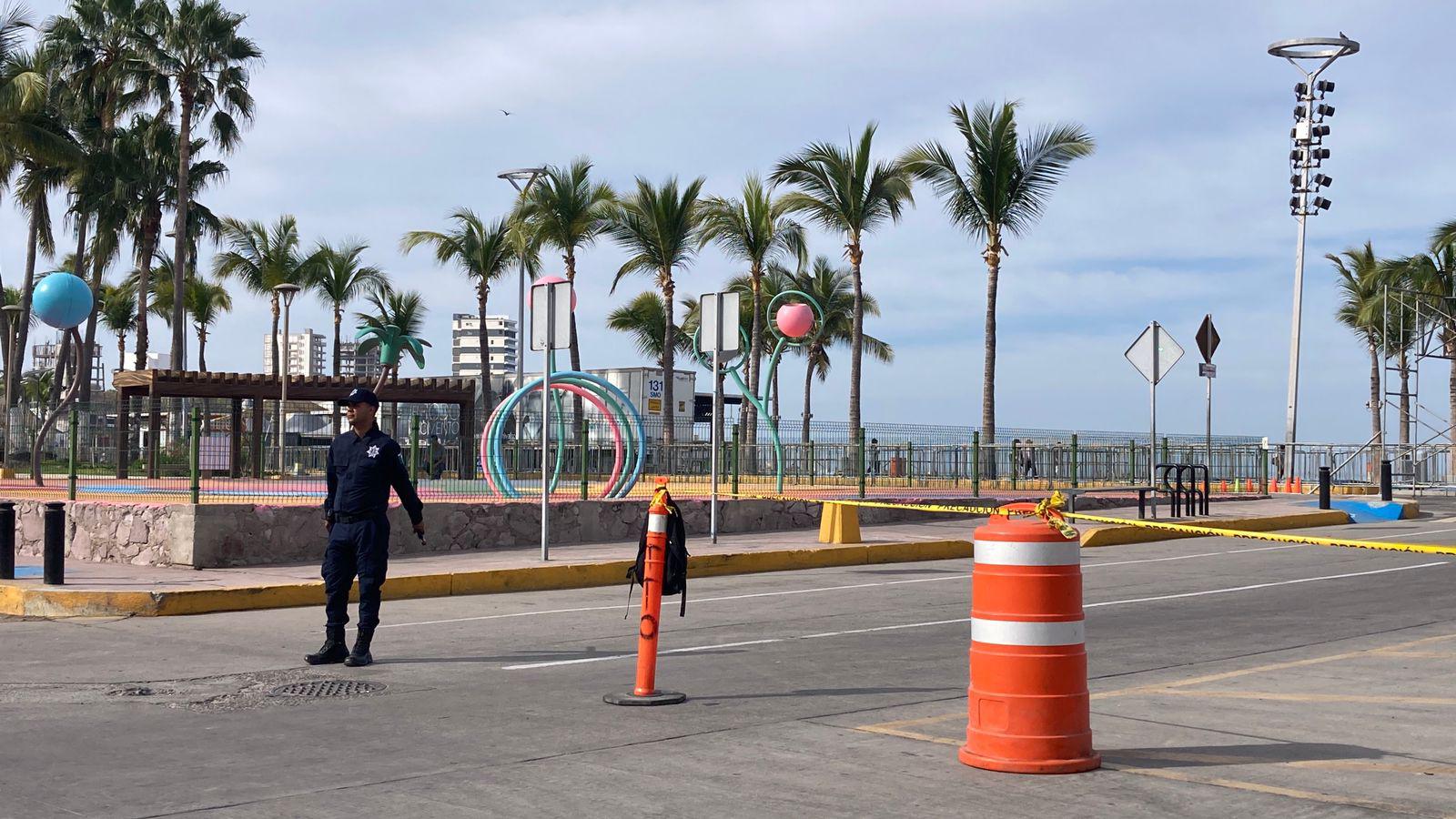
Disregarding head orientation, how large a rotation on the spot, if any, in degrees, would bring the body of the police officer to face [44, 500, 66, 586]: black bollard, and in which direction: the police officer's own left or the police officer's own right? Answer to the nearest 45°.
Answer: approximately 90° to the police officer's own right

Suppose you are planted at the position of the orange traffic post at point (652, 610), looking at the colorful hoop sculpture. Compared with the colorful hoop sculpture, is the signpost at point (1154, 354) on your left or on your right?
right

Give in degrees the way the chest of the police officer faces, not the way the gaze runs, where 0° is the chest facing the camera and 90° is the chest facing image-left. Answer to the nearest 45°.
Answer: approximately 45°

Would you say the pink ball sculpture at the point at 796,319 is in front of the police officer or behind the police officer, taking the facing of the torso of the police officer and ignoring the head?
behind

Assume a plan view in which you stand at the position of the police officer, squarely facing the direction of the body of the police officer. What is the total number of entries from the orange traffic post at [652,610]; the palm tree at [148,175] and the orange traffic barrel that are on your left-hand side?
2

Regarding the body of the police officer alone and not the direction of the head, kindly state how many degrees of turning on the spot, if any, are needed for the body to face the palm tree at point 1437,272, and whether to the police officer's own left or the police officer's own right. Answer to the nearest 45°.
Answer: approximately 180°

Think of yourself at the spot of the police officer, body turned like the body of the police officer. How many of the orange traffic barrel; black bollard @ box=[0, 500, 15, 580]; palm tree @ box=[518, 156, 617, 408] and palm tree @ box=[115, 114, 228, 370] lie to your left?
1

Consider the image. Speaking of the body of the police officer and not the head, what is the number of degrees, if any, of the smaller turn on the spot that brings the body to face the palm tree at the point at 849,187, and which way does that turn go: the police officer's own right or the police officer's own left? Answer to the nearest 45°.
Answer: approximately 180°

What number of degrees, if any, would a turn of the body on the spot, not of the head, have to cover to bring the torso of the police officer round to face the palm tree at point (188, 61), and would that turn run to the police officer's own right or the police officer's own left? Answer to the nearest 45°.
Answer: approximately 135° to the police officer's own right

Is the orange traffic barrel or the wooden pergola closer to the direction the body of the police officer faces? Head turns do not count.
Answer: the orange traffic barrel

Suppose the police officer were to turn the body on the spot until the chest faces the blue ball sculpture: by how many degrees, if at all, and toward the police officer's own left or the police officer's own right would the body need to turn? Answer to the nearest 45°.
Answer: approximately 135° to the police officer's own right

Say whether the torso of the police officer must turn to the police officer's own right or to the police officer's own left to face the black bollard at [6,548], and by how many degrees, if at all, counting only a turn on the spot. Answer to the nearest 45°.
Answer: approximately 90° to the police officer's own right

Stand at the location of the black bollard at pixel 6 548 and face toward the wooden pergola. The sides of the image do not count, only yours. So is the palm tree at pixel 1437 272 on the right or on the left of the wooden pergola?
right

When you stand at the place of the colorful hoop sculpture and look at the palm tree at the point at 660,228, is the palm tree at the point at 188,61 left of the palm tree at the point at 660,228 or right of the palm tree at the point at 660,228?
left
